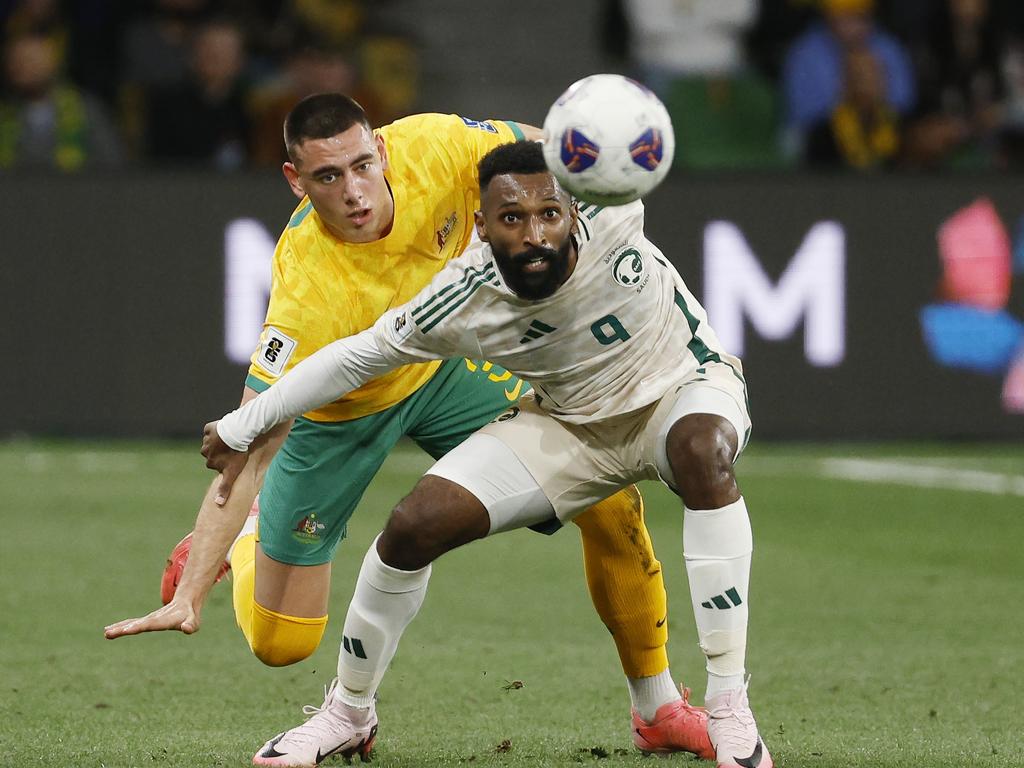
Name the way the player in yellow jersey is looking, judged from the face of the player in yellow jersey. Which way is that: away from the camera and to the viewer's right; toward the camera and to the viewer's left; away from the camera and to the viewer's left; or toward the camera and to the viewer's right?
toward the camera and to the viewer's right

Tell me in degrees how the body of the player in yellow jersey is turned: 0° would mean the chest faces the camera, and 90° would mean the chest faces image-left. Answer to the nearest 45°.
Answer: approximately 0°

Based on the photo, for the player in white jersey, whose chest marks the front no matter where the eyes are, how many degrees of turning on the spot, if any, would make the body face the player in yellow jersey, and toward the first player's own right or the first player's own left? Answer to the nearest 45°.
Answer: approximately 135° to the first player's own right

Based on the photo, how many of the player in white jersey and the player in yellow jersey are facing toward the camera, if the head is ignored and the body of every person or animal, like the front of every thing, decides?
2
